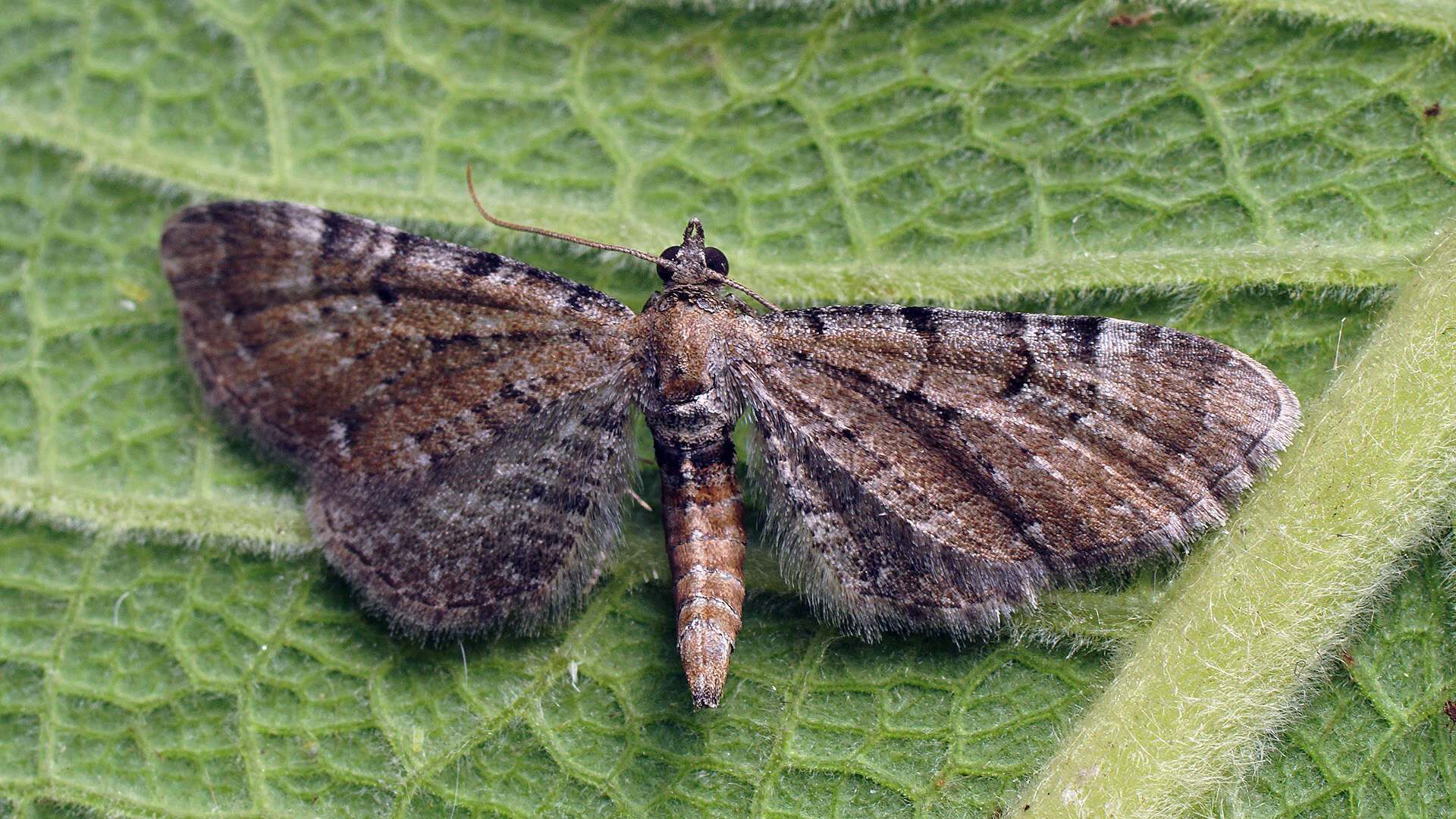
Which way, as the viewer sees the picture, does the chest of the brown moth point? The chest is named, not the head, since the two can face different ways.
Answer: away from the camera
